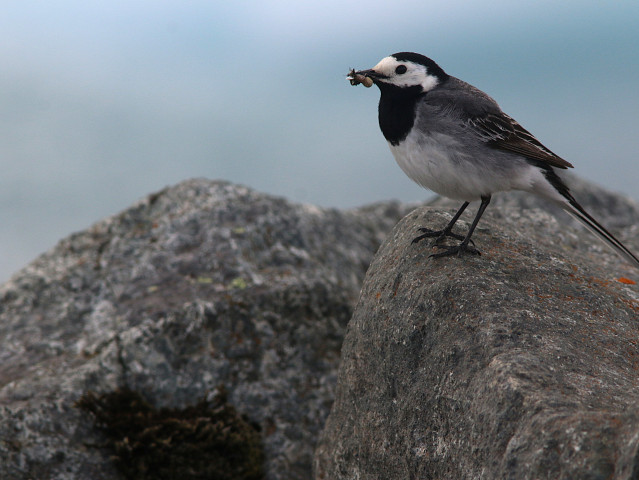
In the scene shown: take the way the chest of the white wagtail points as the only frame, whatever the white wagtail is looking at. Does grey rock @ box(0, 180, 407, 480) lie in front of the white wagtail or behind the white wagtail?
in front

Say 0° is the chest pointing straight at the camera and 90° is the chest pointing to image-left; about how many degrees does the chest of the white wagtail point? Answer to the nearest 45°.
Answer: approximately 90°
